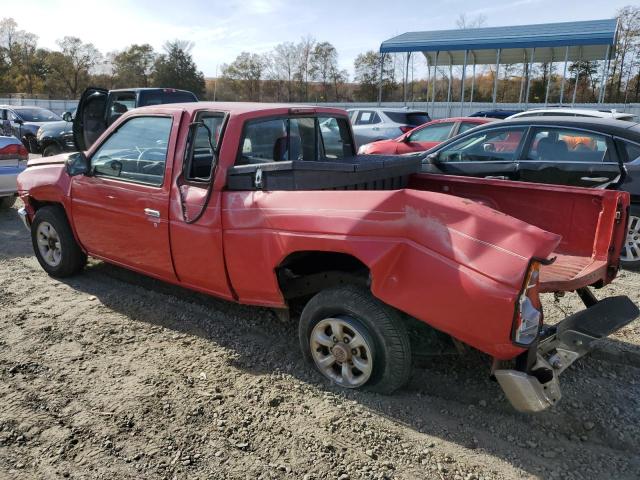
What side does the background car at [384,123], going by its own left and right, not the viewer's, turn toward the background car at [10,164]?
left

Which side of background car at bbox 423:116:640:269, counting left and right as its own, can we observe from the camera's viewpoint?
left

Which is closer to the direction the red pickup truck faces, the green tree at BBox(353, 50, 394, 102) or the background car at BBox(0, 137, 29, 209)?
the background car

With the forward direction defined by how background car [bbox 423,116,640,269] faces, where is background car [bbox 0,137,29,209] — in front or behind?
in front

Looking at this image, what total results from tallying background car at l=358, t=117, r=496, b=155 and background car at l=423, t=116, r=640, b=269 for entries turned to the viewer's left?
2

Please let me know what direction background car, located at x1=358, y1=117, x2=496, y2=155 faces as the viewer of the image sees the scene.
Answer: facing to the left of the viewer

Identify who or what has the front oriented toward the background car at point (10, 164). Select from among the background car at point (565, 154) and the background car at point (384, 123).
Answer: the background car at point (565, 154)

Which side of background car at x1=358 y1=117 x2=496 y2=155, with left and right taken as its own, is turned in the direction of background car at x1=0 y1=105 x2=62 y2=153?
front

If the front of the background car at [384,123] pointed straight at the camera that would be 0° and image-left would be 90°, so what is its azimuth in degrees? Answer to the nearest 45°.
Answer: approximately 135°

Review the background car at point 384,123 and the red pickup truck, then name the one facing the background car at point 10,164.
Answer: the red pickup truck

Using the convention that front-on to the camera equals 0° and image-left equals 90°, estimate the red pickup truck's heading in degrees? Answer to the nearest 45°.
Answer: approximately 135°

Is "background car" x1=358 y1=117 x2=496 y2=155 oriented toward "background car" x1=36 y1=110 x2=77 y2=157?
yes
